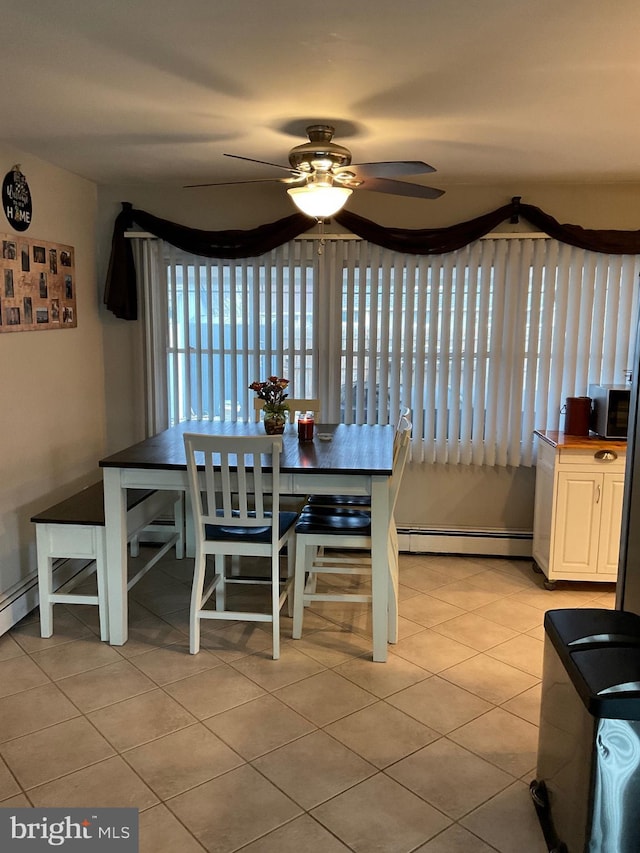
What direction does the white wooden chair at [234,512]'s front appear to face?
away from the camera

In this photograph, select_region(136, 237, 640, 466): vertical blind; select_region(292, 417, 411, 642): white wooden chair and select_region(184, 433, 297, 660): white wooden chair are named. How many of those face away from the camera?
1

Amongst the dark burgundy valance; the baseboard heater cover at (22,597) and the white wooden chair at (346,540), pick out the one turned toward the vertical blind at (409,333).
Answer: the baseboard heater cover

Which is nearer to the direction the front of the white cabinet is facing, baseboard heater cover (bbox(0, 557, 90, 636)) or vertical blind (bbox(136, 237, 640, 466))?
the baseboard heater cover

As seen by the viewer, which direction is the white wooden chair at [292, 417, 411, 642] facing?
to the viewer's left

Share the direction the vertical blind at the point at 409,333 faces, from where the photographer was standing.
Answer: facing the viewer

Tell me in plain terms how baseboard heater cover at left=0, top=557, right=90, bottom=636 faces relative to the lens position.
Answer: facing to the right of the viewer

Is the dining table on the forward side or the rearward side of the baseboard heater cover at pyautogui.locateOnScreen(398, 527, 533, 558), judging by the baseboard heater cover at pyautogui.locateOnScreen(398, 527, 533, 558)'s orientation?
on the forward side

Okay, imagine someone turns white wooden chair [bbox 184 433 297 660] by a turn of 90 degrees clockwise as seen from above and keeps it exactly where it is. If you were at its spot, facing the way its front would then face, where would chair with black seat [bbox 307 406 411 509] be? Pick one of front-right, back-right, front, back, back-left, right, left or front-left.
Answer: front-left

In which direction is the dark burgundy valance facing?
toward the camera

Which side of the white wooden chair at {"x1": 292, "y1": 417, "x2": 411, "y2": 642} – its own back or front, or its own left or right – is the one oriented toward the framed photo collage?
front

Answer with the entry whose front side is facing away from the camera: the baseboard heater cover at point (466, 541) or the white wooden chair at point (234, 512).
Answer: the white wooden chair

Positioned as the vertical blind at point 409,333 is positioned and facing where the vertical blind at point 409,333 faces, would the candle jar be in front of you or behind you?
in front

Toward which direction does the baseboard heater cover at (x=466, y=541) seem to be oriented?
toward the camera

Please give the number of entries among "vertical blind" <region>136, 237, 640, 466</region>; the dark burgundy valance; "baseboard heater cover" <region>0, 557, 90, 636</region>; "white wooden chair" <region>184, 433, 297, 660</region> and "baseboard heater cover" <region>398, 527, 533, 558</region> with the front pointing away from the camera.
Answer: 1

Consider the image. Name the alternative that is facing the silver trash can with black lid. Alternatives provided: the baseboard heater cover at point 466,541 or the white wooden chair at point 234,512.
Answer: the baseboard heater cover

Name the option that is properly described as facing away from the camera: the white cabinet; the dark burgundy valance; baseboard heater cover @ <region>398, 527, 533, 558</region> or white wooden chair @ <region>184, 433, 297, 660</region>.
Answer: the white wooden chair
